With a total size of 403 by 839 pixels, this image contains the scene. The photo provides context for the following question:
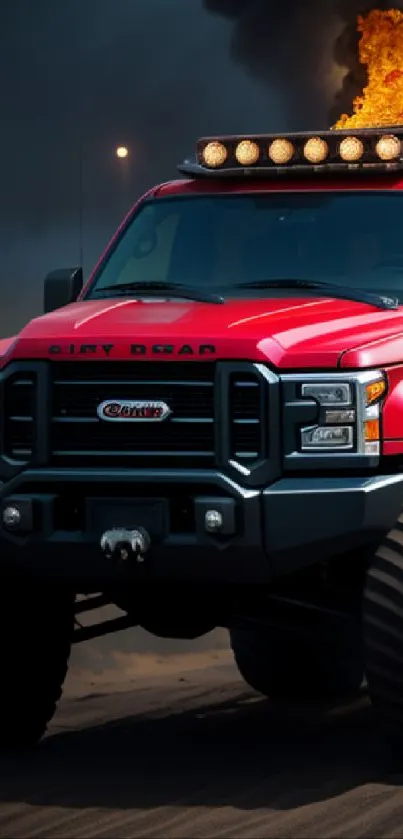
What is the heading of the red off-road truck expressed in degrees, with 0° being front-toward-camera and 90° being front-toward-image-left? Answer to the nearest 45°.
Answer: approximately 45°
